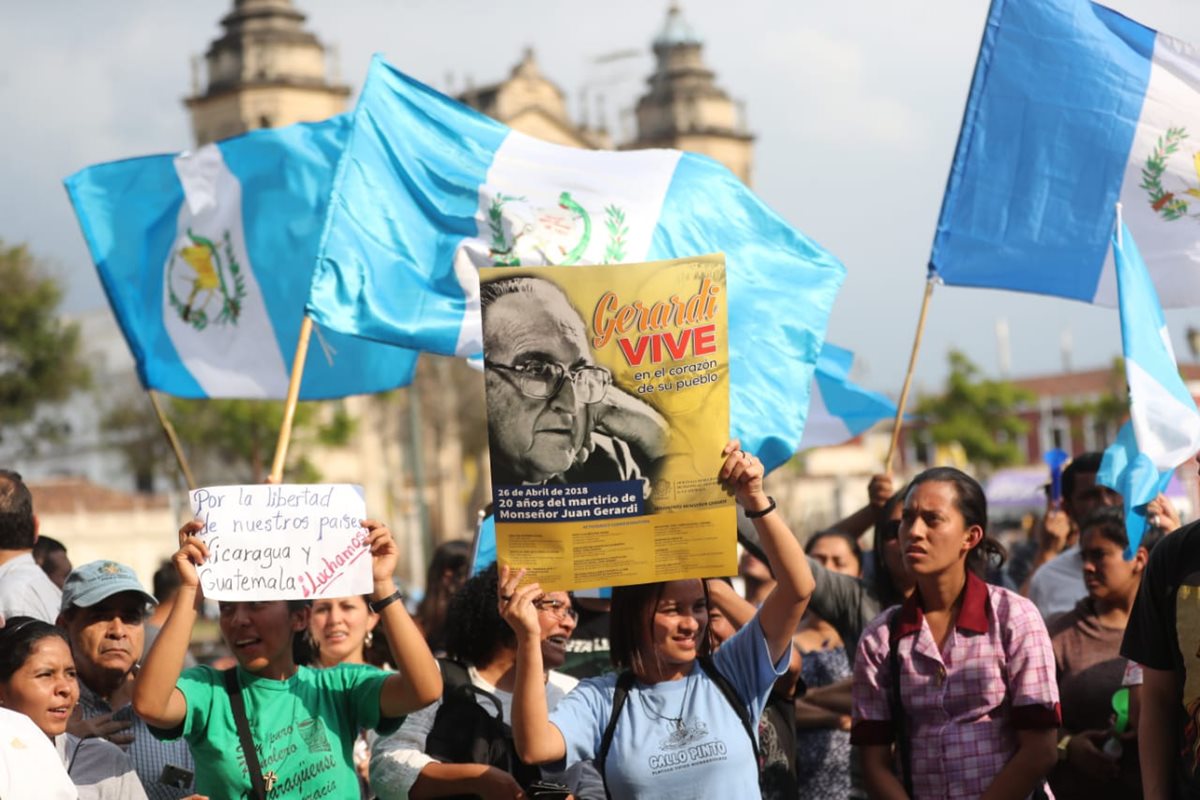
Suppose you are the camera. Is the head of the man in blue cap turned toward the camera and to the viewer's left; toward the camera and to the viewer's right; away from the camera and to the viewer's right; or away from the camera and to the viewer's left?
toward the camera and to the viewer's right

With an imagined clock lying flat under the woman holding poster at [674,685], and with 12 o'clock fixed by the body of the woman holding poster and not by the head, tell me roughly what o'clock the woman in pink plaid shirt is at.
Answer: The woman in pink plaid shirt is roughly at 8 o'clock from the woman holding poster.

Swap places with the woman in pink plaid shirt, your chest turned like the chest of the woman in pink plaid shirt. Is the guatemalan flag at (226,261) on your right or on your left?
on your right

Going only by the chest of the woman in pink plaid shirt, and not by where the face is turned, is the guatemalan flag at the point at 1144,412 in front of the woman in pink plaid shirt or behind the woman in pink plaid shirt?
behind

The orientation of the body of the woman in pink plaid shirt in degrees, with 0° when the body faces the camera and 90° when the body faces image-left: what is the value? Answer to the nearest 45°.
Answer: approximately 45°

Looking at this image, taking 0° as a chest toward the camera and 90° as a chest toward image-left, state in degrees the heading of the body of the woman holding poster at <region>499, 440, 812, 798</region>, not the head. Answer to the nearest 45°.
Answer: approximately 0°

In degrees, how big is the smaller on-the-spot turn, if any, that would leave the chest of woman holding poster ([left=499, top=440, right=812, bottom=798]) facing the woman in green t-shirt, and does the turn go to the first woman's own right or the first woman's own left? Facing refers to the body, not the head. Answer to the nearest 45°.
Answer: approximately 90° to the first woman's own right

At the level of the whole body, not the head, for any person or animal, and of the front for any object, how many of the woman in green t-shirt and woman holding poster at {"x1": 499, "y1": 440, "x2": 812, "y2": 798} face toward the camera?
2

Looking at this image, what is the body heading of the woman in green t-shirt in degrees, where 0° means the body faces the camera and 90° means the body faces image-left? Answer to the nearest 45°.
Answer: approximately 0°
